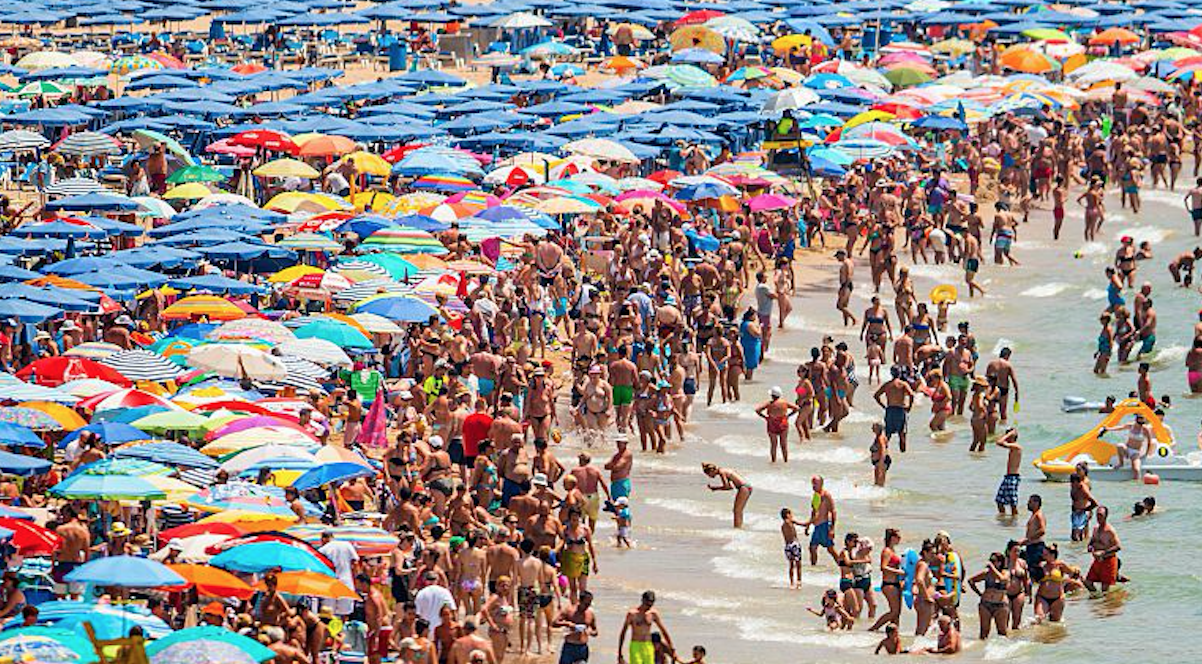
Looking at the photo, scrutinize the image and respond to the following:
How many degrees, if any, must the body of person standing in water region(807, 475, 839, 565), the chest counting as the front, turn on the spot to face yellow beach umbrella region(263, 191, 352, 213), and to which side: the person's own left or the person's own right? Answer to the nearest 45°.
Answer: approximately 90° to the person's own right

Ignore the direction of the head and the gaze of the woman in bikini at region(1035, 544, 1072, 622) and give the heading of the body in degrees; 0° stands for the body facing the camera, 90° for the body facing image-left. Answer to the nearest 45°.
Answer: approximately 0°

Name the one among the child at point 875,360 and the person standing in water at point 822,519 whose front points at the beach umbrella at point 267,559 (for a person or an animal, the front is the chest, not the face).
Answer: the person standing in water

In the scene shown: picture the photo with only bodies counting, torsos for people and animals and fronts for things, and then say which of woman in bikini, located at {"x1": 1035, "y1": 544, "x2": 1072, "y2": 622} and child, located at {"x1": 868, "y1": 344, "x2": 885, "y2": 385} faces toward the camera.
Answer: the woman in bikini

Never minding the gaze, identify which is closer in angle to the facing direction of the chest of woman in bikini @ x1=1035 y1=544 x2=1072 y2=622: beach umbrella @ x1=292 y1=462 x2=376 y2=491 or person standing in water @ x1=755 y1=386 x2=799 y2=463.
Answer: the beach umbrella

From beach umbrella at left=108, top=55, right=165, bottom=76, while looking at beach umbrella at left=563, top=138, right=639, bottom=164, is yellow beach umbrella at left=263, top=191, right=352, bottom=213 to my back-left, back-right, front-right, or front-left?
front-right

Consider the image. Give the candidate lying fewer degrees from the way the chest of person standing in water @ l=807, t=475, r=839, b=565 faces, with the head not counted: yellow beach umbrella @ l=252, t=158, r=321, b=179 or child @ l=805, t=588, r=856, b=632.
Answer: the child

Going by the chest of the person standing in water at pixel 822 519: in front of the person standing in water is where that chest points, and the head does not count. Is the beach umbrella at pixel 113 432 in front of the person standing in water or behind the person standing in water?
in front

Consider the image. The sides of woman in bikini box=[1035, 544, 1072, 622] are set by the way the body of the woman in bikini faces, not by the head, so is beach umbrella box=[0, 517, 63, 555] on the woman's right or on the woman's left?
on the woman's right
